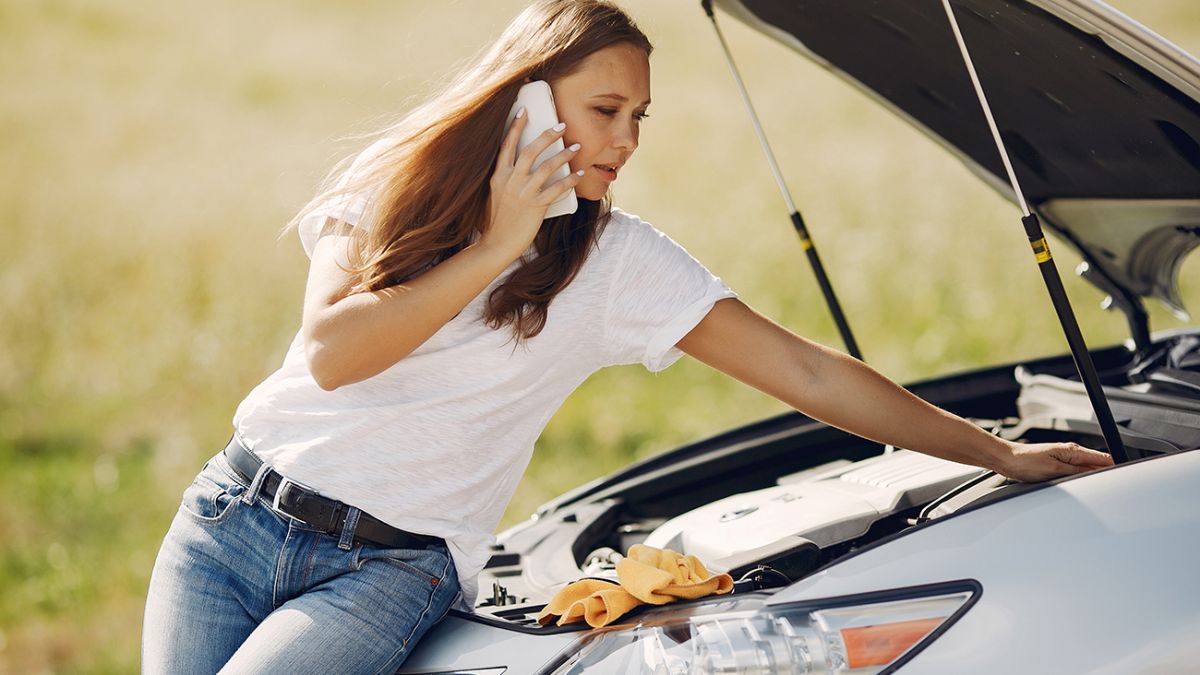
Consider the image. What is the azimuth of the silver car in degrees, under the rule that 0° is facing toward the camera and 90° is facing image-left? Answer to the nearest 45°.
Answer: approximately 45°

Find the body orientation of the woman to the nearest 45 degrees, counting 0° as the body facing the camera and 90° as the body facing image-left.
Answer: approximately 0°
